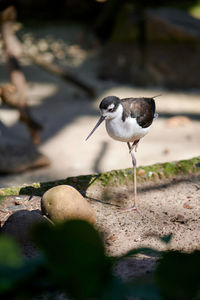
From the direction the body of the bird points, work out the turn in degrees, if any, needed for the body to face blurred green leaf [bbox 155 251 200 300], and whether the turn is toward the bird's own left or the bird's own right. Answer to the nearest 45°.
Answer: approximately 45° to the bird's own left

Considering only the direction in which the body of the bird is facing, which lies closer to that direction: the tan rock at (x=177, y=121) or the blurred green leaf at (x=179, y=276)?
the blurred green leaf

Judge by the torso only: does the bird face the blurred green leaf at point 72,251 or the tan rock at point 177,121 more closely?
the blurred green leaf

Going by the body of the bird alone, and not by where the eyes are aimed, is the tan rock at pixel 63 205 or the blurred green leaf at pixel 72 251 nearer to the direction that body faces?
the tan rock

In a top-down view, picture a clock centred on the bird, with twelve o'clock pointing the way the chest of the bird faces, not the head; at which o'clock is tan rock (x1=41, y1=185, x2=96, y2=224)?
The tan rock is roughly at 12 o'clock from the bird.

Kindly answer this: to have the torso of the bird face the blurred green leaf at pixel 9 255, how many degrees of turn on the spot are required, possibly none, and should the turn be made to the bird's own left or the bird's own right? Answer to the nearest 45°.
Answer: approximately 45° to the bird's own left

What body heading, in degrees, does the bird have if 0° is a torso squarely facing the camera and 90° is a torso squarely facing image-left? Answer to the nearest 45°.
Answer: approximately 45°

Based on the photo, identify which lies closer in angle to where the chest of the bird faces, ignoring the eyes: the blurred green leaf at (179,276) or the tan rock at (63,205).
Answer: the tan rock

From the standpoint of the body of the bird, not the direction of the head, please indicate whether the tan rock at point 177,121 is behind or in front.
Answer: behind
